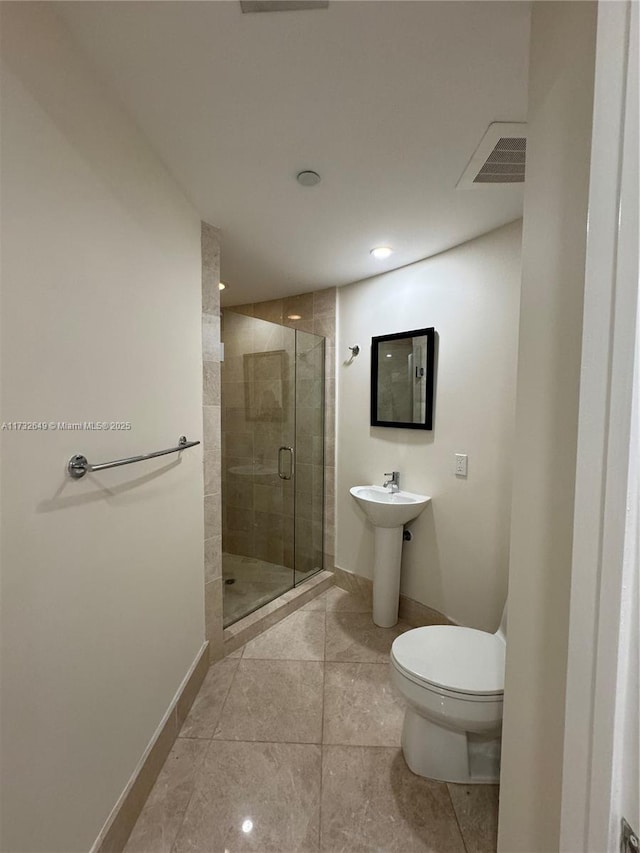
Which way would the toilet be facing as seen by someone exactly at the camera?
facing to the left of the viewer

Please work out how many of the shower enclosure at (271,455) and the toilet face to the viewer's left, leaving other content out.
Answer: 1

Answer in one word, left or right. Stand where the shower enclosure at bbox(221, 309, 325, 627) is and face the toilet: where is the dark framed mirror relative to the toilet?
left

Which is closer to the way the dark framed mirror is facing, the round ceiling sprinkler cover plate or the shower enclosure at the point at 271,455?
the round ceiling sprinkler cover plate

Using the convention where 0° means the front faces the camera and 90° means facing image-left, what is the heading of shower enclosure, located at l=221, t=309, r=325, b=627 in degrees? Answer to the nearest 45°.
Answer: approximately 315°

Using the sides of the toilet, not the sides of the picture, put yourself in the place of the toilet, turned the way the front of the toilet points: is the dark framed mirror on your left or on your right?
on your right

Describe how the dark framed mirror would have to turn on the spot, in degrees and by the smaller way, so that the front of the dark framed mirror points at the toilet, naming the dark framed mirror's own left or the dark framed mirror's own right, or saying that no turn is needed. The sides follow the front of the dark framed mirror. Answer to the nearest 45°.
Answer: approximately 45° to the dark framed mirror's own left
